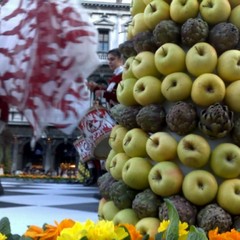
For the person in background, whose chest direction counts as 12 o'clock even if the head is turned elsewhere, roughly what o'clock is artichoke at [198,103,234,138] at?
The artichoke is roughly at 10 o'clock from the person in background.

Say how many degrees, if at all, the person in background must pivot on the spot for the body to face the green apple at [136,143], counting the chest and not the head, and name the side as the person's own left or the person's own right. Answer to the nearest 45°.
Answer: approximately 45° to the person's own left

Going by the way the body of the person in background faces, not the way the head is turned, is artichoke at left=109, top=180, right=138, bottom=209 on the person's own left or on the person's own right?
on the person's own left

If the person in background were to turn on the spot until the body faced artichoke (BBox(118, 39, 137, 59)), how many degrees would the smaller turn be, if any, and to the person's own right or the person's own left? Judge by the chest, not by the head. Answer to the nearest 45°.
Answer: approximately 45° to the person's own left

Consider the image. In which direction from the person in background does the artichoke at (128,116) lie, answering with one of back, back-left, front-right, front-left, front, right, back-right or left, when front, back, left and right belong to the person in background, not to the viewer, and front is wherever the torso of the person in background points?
front-left

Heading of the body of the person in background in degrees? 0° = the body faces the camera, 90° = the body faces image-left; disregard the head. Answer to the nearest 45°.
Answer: approximately 45°

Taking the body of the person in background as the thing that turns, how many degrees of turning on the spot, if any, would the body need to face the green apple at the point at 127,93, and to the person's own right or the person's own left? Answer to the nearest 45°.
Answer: approximately 45° to the person's own left

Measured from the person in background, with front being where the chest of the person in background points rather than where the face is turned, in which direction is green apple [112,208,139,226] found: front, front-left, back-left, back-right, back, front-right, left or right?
front-left
